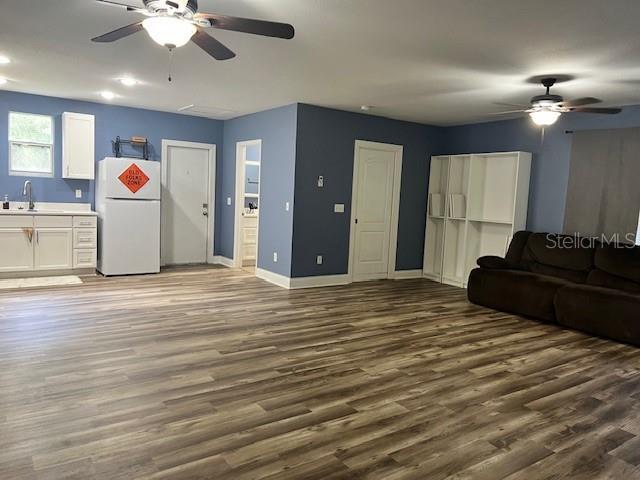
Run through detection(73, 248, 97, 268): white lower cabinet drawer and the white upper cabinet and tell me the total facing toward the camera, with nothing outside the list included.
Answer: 2

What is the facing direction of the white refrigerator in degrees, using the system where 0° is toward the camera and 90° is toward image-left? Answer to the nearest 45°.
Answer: approximately 0°

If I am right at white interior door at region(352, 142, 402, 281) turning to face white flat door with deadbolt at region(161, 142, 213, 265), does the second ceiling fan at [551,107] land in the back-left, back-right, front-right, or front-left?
back-left

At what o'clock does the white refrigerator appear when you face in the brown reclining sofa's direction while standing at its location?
The white refrigerator is roughly at 1 o'clock from the brown reclining sofa.

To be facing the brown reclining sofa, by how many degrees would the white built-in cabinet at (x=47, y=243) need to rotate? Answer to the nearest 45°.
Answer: approximately 45° to its left

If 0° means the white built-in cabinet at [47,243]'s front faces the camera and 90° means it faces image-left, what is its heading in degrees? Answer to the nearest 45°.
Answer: approximately 0°

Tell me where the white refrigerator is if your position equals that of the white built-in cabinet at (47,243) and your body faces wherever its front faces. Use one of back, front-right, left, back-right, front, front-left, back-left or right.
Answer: left
